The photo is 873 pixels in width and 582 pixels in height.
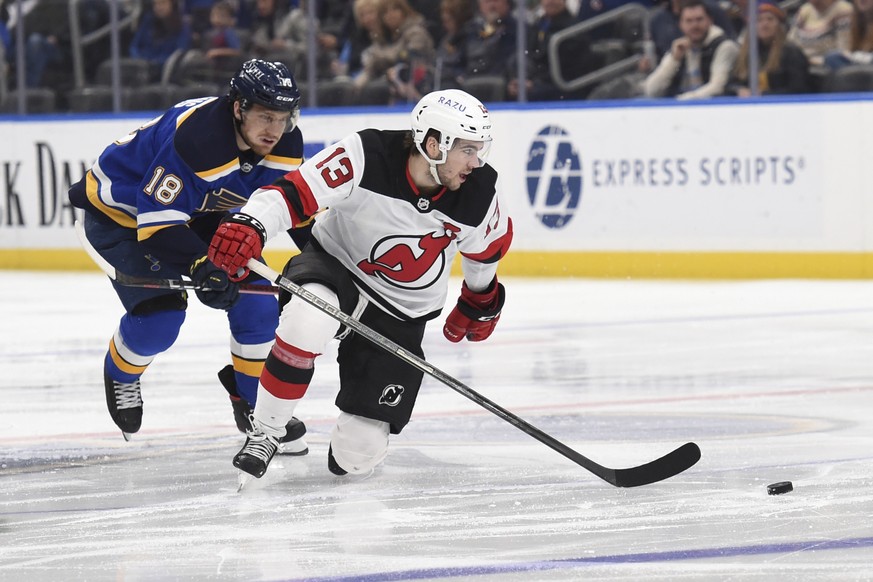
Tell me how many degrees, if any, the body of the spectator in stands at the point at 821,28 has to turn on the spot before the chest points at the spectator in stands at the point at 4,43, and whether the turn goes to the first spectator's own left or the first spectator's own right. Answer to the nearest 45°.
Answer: approximately 90° to the first spectator's own right

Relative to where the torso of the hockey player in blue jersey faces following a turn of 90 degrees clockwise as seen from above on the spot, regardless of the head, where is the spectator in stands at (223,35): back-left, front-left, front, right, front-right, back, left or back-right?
back-right

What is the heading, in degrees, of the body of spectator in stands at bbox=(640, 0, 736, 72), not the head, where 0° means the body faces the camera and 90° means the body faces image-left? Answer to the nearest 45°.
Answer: approximately 0°

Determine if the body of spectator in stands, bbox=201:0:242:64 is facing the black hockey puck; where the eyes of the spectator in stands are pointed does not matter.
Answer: yes

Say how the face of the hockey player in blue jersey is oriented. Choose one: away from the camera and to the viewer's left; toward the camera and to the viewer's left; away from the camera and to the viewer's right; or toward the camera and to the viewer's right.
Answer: toward the camera and to the viewer's right

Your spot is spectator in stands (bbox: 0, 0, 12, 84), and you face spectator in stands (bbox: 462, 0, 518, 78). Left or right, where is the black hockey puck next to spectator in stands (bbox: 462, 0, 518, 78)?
right

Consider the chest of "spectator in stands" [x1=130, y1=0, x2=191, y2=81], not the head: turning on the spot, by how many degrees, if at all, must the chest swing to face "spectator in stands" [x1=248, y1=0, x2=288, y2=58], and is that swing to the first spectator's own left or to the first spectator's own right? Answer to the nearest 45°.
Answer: approximately 45° to the first spectator's own left

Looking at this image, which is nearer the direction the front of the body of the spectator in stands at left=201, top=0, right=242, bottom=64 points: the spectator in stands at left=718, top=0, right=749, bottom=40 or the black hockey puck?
the black hockey puck

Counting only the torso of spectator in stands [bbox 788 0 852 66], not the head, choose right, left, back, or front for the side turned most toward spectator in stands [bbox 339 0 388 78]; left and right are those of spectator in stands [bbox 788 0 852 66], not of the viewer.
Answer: right

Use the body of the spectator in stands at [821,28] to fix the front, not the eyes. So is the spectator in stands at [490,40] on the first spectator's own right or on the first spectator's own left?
on the first spectator's own right

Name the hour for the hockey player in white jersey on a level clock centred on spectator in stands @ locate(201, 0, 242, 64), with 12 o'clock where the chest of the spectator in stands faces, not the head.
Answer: The hockey player in white jersey is roughly at 12 o'clock from the spectator in stands.

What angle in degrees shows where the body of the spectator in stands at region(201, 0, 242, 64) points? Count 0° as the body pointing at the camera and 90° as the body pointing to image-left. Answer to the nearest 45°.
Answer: approximately 0°

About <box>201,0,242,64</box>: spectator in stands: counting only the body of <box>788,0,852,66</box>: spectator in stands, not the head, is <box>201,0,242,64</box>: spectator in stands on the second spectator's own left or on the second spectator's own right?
on the second spectator's own right
